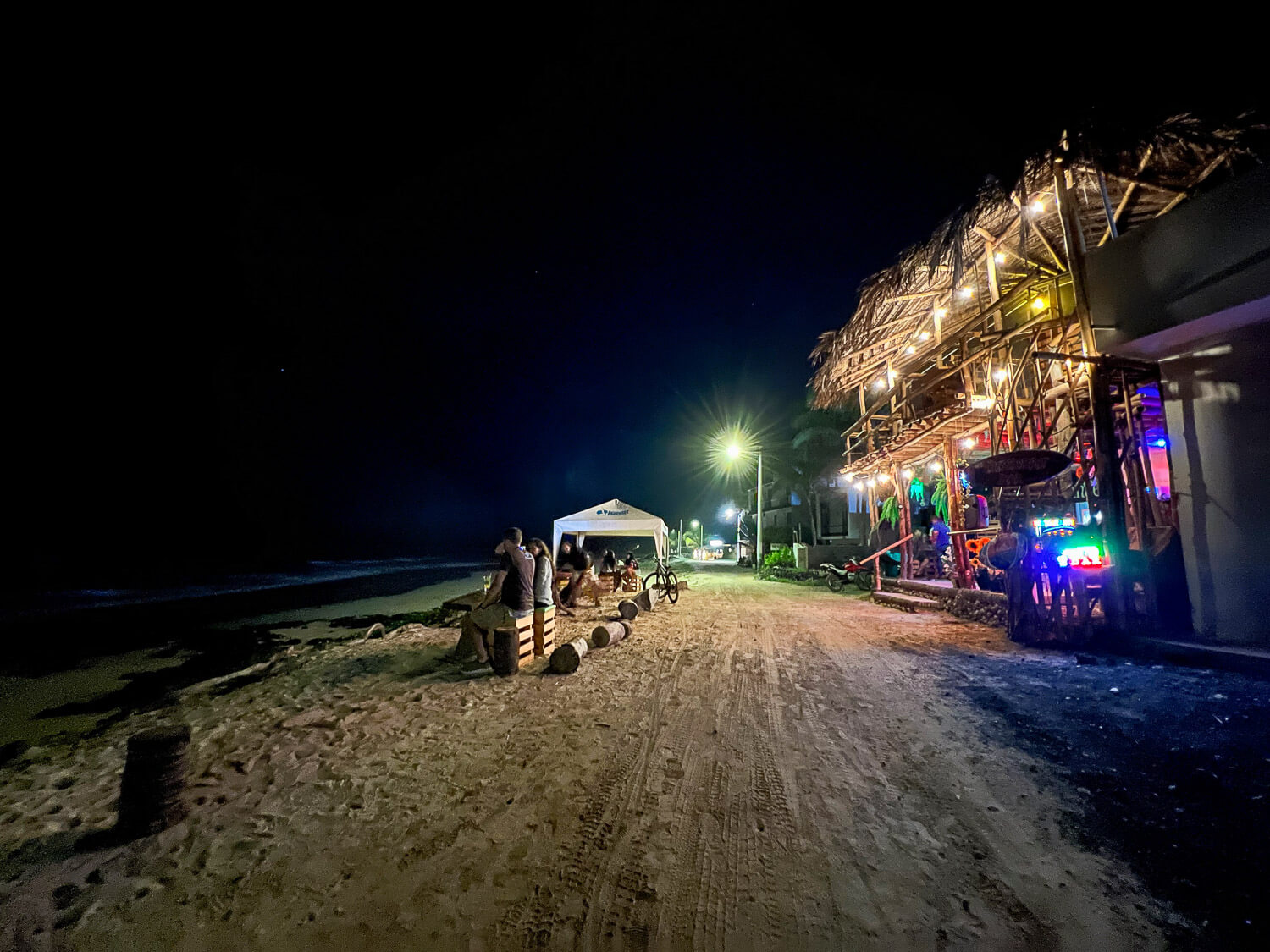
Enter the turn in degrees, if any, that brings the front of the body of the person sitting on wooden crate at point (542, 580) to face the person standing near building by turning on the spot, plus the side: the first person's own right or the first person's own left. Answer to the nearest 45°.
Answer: approximately 135° to the first person's own right

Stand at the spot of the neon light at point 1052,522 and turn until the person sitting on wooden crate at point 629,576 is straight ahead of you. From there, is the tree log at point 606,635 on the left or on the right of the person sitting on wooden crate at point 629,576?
left

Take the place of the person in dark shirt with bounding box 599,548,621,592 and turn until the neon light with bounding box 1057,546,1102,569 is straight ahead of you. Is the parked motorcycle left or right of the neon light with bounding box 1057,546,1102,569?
left

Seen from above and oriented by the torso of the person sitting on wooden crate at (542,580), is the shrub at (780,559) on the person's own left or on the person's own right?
on the person's own right

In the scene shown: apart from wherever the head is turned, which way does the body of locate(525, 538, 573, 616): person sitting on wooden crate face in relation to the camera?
to the viewer's left
